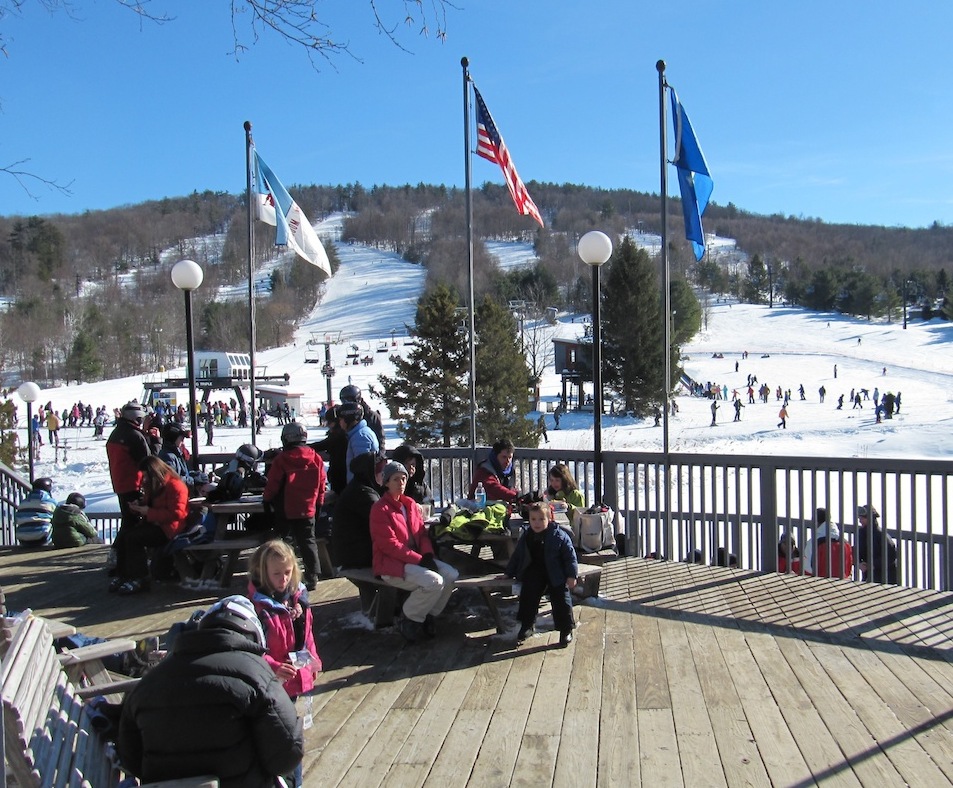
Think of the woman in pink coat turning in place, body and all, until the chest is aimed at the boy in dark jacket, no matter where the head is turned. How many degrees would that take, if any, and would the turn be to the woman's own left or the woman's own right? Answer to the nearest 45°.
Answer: approximately 45° to the woman's own left

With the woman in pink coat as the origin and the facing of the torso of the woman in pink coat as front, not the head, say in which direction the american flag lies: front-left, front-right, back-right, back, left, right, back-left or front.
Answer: back-left

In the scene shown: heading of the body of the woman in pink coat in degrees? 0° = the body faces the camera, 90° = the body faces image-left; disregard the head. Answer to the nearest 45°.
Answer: approximately 315°

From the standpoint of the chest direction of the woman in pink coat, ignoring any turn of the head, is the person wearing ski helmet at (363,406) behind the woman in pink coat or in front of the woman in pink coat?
behind

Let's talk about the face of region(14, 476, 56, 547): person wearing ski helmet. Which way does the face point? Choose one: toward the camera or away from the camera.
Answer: away from the camera

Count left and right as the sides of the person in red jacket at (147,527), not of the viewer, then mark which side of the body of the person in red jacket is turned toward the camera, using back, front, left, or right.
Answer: left

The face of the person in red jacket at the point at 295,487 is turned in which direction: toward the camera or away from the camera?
away from the camera
